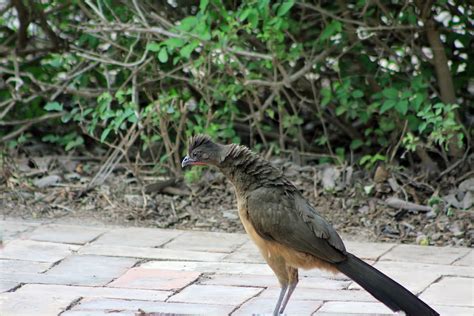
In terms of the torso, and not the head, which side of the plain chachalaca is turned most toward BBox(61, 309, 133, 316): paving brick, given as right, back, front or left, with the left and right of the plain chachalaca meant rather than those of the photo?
front

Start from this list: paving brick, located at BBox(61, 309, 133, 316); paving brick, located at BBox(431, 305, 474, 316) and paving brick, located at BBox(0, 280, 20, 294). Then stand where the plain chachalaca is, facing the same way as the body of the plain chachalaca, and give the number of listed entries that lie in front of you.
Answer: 2

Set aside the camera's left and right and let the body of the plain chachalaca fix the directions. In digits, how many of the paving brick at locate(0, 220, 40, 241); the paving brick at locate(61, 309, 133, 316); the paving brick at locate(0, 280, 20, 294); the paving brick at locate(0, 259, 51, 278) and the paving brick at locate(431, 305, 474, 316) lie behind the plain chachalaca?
1

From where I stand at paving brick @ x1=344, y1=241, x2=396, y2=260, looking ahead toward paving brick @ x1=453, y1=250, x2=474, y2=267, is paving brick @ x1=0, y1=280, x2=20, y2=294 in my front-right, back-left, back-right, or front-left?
back-right

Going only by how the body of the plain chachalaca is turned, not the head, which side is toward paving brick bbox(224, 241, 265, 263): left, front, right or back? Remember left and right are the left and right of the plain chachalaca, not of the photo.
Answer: right

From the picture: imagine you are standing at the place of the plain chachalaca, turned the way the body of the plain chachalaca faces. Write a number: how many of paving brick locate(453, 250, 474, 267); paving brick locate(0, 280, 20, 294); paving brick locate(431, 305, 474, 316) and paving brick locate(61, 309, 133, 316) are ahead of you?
2

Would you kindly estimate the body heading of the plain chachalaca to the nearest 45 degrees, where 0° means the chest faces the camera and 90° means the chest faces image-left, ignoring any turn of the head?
approximately 90°

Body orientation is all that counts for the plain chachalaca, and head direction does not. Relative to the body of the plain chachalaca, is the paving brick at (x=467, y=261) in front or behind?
behind

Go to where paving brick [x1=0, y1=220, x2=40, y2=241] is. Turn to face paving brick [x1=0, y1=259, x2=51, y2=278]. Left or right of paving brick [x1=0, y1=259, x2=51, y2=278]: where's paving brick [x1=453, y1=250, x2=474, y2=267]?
left
